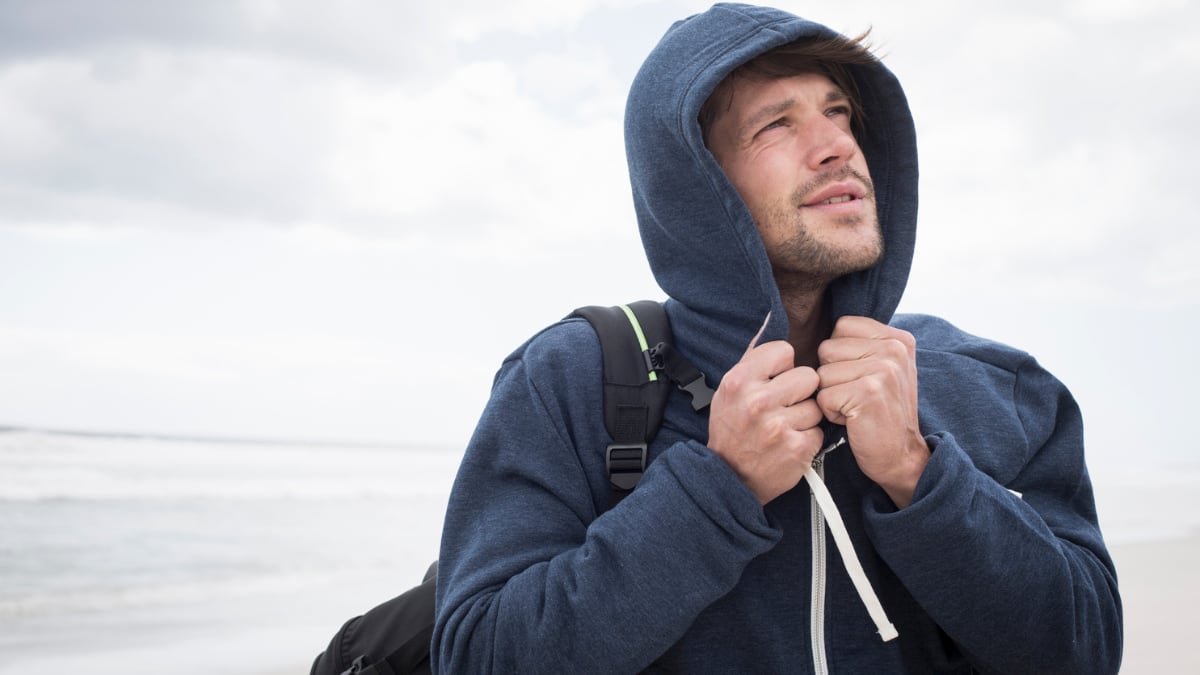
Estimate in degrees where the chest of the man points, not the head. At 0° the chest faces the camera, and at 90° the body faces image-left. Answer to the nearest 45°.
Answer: approximately 0°

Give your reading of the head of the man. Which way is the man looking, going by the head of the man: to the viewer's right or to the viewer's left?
to the viewer's right
